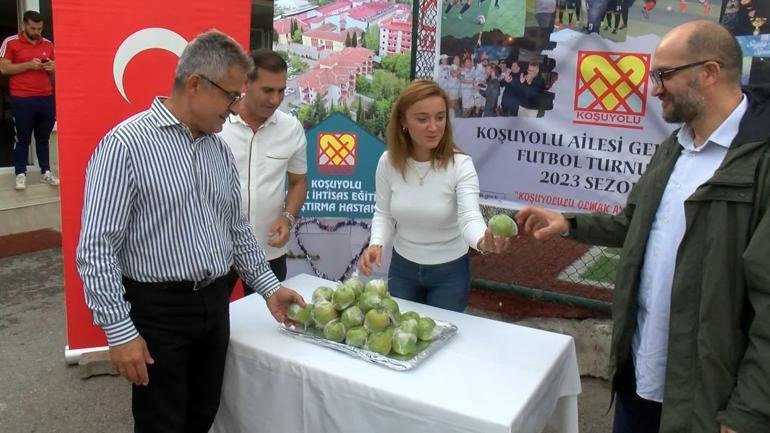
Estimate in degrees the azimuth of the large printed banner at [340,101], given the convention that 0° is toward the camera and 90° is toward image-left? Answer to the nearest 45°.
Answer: approximately 0°

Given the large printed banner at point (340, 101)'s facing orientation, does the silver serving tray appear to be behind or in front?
in front

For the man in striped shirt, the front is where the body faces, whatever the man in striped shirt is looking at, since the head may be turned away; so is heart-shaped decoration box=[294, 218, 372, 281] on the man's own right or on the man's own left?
on the man's own left

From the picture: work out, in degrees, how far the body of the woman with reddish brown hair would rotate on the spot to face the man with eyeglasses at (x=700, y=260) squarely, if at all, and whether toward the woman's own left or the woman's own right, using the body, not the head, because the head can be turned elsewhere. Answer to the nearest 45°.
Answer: approximately 45° to the woman's own left

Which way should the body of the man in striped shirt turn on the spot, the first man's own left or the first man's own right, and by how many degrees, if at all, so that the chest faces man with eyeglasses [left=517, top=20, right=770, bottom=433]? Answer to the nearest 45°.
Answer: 0° — they already face them

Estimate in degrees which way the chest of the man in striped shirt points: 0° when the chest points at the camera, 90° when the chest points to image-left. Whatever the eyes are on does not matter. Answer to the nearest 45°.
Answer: approximately 315°

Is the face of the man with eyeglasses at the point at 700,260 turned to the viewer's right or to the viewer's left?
to the viewer's left

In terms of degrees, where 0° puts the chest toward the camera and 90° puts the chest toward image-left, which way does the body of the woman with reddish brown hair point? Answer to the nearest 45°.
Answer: approximately 0°

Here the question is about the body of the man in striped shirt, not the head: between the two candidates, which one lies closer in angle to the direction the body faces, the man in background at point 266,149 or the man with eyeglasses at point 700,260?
the man with eyeglasses

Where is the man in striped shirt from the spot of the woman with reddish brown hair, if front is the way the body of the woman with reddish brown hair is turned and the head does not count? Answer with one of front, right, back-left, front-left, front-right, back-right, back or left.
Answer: front-right

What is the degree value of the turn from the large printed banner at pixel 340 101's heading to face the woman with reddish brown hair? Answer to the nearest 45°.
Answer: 0° — it already faces them

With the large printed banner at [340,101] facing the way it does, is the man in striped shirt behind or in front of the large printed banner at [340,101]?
in front

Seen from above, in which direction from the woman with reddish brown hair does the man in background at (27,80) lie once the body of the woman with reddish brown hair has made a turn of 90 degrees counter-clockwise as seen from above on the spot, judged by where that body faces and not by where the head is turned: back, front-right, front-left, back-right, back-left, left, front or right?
back-left
